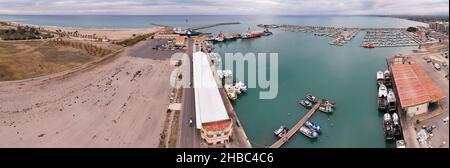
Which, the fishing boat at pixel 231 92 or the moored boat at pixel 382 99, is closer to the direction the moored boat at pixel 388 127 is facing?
the moored boat

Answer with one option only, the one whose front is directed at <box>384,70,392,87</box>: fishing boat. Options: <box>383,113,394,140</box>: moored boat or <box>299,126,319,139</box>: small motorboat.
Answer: the moored boat

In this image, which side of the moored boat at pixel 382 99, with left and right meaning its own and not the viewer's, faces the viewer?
back

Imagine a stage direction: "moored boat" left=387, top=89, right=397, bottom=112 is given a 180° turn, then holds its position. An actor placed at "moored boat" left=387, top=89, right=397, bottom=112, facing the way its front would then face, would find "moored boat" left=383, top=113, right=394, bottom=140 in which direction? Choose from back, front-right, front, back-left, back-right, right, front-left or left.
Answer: front

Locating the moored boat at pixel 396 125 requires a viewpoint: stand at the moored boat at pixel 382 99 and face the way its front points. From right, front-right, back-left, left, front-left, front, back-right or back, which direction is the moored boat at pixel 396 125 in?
back

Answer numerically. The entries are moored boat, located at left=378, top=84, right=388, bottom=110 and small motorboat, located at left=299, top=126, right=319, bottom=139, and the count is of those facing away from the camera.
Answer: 1

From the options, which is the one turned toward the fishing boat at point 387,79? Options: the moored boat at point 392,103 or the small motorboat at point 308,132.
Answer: the moored boat

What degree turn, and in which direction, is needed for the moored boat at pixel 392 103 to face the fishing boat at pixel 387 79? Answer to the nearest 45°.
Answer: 0° — it already faces it

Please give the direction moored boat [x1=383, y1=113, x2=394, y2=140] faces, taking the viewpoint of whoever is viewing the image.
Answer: facing away from the viewer

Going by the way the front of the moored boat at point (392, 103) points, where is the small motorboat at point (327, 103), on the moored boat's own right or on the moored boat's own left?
on the moored boat's own left

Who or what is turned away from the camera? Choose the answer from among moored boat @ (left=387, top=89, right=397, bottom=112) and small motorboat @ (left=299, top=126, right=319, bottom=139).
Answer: the moored boat

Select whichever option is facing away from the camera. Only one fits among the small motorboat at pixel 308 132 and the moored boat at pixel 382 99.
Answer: the moored boat

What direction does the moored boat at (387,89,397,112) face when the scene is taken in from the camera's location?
facing away from the viewer
